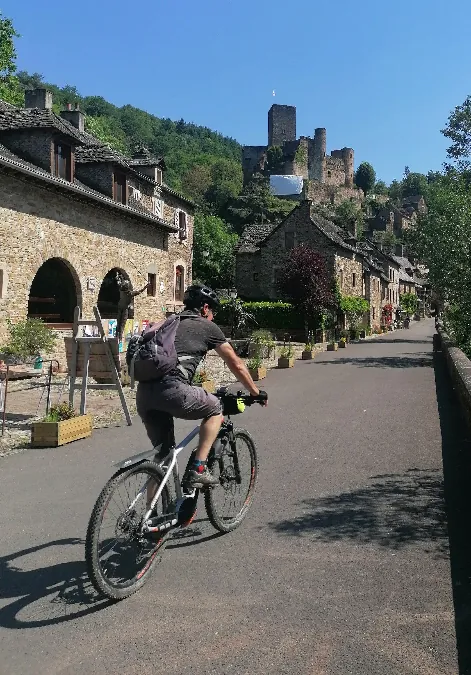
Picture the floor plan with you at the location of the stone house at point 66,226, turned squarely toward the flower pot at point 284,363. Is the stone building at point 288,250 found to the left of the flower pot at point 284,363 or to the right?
left

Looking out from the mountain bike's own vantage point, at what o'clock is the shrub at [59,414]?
The shrub is roughly at 10 o'clock from the mountain bike.

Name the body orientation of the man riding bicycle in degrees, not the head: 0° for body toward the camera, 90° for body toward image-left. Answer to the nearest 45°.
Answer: approximately 225°

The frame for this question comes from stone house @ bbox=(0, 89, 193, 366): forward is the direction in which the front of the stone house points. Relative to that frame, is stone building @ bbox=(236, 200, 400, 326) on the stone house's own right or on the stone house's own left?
on the stone house's own left

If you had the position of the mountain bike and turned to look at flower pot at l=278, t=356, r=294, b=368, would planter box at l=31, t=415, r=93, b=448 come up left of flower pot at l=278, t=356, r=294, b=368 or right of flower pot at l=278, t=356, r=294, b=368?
left

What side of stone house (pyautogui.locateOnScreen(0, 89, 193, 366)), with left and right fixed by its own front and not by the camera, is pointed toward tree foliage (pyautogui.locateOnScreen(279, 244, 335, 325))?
left

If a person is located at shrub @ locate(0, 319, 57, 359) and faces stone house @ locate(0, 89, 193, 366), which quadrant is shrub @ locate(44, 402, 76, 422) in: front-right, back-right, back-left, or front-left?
back-right

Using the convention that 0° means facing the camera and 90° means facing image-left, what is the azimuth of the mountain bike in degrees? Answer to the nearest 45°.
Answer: approximately 225°

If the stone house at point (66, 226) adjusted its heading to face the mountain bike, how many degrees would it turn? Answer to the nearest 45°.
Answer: approximately 45° to its right

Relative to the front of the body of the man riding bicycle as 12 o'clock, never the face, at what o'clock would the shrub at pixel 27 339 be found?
The shrub is roughly at 10 o'clock from the man riding bicycle.

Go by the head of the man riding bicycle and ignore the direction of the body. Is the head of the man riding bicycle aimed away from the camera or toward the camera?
away from the camera
